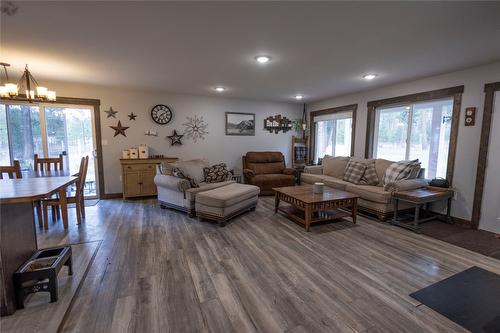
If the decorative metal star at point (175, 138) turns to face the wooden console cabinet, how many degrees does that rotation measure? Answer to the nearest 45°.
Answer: approximately 45° to its right

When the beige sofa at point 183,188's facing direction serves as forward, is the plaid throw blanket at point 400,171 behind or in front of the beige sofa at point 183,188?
in front

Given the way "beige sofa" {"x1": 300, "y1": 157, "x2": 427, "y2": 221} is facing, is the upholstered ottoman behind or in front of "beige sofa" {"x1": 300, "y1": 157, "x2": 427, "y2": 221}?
in front

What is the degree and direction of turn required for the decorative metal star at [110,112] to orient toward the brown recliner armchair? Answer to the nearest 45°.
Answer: approximately 90° to its left

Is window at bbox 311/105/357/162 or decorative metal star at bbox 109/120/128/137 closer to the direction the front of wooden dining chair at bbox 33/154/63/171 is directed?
the window

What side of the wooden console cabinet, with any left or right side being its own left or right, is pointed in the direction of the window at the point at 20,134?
right

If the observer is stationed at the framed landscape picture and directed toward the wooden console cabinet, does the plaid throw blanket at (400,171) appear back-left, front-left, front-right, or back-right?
back-left

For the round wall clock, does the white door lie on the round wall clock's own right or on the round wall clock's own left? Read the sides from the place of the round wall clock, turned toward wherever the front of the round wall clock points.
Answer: on the round wall clock's own left

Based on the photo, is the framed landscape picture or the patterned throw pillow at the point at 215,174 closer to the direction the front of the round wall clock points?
the patterned throw pillow

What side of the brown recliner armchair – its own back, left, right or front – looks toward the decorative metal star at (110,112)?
right

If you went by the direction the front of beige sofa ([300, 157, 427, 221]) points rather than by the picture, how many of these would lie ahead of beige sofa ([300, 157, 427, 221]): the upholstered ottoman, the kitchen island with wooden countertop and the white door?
2

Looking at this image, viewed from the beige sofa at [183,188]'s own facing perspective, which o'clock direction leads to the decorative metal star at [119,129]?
The decorative metal star is roughly at 6 o'clock from the beige sofa.

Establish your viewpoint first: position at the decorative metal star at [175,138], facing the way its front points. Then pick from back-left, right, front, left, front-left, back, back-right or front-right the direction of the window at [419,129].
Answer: front-left

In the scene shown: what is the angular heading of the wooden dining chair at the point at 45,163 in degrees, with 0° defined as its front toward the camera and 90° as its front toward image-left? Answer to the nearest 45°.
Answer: approximately 0°
